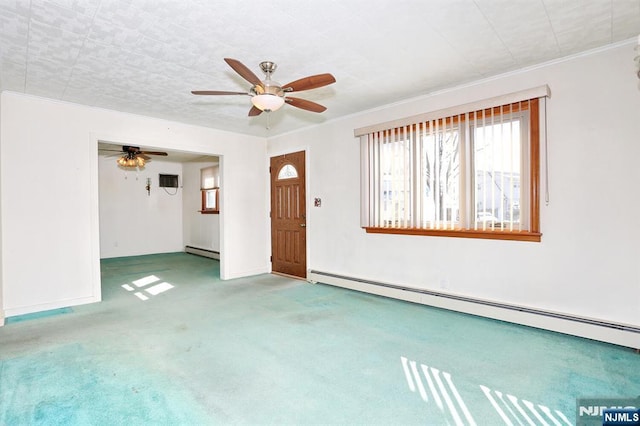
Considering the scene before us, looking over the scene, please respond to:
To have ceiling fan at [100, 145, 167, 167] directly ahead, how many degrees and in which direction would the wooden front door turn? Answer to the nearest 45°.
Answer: approximately 45° to its right

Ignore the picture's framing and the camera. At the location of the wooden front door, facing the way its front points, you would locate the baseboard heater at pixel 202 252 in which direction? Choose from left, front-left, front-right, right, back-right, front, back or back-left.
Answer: right

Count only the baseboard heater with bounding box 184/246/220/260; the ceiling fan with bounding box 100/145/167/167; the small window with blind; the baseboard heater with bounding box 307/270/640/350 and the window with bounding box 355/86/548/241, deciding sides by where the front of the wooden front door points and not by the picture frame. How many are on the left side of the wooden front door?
2

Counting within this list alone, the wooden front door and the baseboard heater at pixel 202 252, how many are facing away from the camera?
0

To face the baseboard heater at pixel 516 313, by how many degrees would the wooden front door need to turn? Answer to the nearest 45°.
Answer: approximately 90° to its left

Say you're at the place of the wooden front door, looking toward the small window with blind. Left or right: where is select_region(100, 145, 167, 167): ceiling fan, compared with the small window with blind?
left

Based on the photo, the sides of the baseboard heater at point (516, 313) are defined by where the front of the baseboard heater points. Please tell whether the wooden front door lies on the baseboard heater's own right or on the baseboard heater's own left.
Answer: on the baseboard heater's own right

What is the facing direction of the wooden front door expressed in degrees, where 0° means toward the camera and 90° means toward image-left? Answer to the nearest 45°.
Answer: approximately 45°

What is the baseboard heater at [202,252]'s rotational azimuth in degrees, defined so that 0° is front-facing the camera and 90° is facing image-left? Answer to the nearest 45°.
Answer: approximately 45°

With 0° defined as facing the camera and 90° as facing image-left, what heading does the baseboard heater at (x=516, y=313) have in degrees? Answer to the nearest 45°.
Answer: approximately 45°
